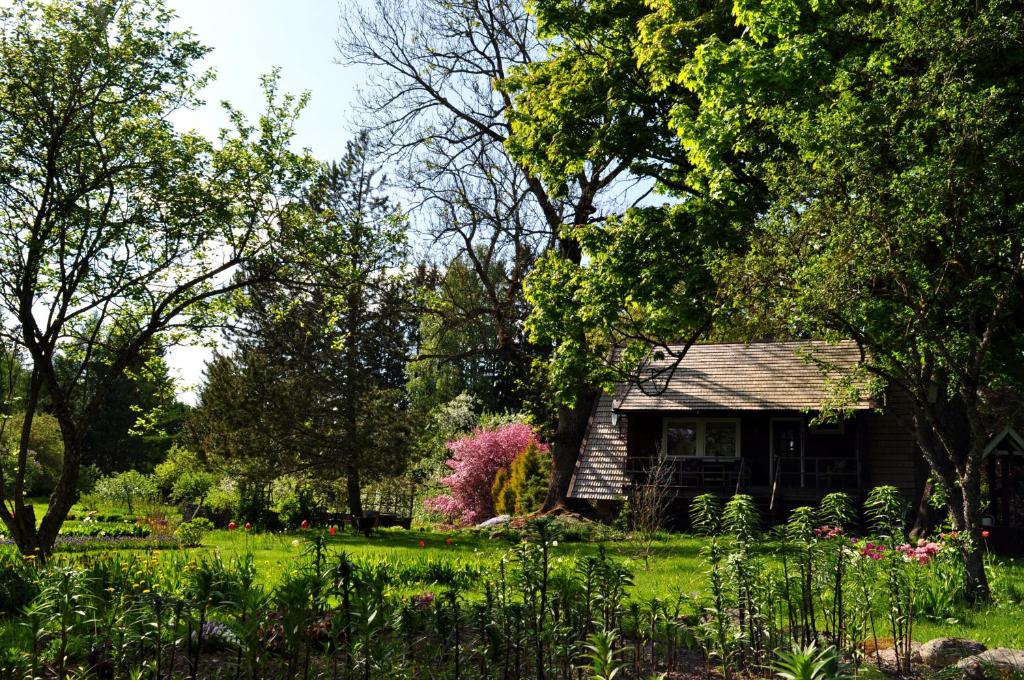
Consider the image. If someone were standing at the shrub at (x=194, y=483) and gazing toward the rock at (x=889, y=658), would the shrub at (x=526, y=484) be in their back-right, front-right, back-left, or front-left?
front-left

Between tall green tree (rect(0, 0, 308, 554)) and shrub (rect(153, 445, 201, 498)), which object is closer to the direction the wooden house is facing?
the tall green tree

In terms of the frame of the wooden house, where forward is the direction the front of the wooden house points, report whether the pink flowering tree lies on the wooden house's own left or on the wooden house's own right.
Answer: on the wooden house's own right

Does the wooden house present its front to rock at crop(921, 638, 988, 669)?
yes

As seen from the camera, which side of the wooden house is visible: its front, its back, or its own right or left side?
front

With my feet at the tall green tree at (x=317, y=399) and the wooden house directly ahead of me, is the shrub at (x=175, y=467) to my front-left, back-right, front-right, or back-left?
back-left

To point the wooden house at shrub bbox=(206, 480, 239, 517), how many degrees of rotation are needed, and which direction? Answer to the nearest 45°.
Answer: approximately 45° to its right

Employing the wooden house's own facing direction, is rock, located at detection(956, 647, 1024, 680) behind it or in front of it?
in front

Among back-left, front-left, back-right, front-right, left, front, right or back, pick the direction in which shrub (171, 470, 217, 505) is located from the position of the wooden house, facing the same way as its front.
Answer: right

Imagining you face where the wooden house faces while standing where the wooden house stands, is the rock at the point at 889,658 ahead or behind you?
ahead

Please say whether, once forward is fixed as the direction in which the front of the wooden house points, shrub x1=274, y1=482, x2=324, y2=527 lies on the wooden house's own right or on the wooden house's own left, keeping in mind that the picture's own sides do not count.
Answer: on the wooden house's own right
